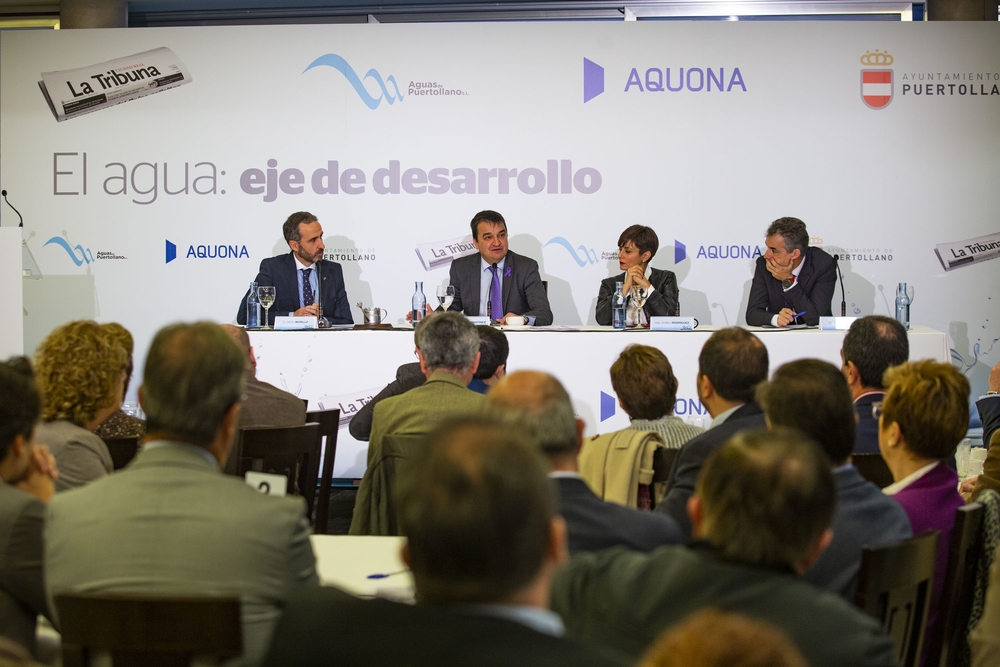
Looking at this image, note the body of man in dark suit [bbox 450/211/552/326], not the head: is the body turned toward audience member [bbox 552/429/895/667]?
yes

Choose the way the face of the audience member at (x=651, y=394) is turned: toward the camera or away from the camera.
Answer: away from the camera

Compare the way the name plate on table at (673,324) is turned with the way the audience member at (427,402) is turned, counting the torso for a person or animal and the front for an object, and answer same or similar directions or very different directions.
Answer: very different directions

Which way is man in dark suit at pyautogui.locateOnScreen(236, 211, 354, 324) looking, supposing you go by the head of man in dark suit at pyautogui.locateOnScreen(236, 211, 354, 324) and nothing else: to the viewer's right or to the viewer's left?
to the viewer's right

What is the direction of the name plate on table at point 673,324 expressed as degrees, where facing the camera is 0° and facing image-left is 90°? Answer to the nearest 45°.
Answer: approximately 0°

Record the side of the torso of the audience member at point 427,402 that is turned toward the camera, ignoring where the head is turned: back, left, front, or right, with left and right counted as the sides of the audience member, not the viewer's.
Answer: back

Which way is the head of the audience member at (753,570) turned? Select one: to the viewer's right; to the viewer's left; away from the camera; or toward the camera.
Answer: away from the camera

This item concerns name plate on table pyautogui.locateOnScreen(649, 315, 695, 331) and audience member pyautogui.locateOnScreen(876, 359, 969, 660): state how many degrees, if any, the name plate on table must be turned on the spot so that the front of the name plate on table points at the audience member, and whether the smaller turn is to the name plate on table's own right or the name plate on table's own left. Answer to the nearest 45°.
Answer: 0° — it already faces them

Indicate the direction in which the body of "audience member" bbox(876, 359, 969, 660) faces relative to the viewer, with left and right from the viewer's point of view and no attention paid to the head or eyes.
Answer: facing away from the viewer and to the left of the viewer

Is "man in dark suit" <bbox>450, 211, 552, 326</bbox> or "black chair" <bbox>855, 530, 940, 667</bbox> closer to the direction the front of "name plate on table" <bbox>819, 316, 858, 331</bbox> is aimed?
the black chair

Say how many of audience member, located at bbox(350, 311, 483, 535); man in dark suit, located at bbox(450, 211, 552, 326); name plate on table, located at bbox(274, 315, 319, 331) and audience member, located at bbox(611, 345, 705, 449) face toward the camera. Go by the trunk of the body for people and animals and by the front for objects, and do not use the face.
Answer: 2

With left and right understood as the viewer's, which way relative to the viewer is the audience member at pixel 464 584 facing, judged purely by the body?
facing away from the viewer

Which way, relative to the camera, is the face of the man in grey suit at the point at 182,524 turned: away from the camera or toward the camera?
away from the camera

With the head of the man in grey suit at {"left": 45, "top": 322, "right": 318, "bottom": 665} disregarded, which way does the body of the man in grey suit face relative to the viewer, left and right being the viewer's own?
facing away from the viewer
